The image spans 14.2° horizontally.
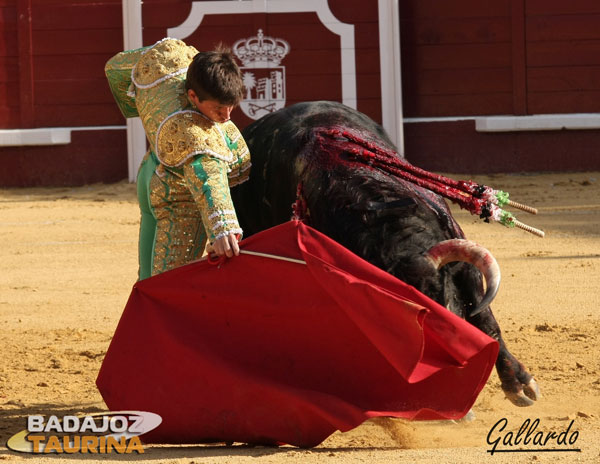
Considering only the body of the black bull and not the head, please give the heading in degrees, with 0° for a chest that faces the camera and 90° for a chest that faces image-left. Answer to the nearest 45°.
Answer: approximately 315°
